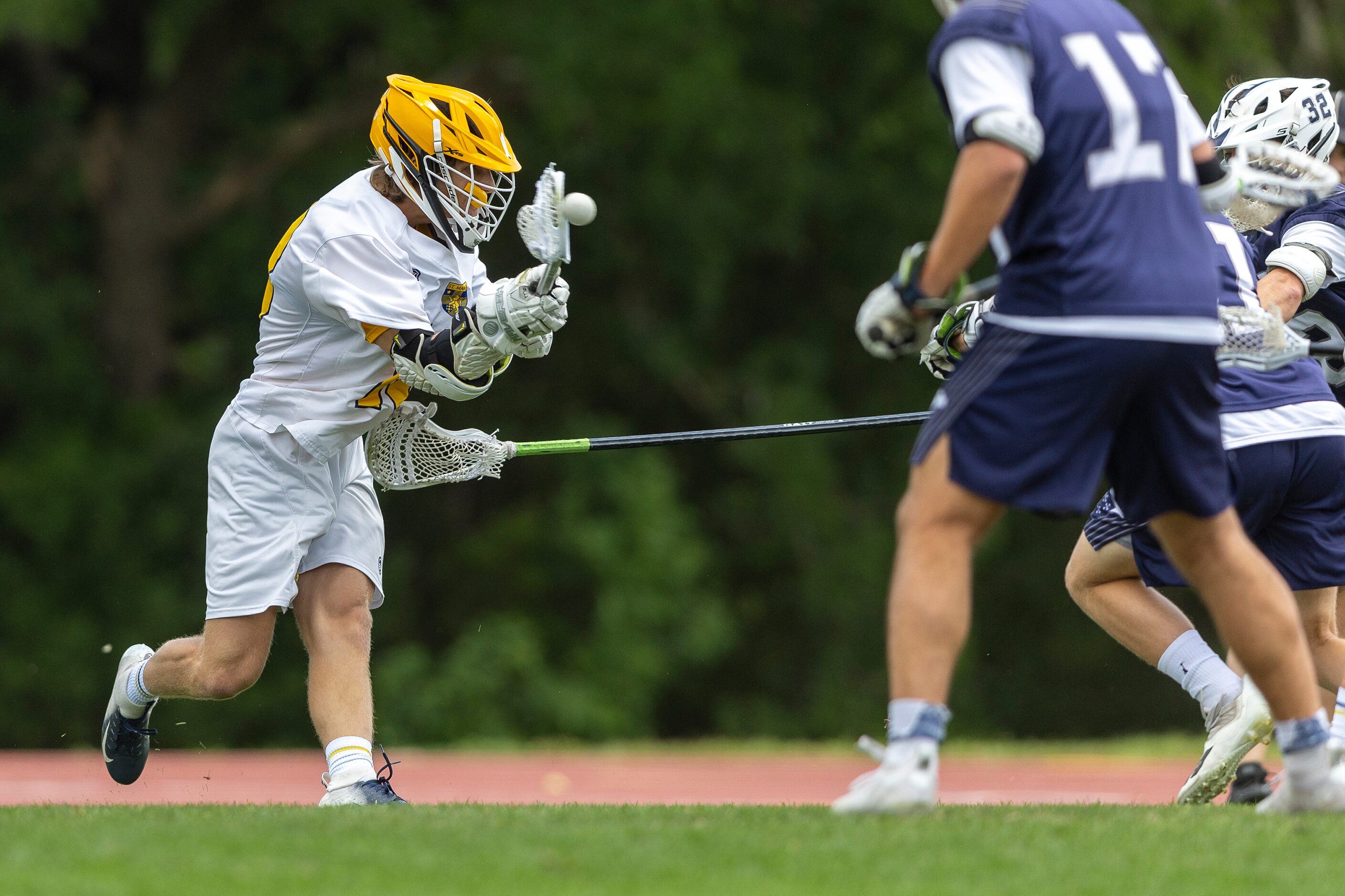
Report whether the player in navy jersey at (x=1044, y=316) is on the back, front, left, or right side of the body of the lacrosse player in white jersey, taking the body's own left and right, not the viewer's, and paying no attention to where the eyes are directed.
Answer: front

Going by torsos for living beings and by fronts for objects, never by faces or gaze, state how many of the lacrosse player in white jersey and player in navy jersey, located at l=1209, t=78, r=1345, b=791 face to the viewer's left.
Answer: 1

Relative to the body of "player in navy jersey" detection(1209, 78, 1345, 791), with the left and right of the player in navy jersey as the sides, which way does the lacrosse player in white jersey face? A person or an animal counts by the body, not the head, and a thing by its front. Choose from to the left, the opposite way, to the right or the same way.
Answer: the opposite way

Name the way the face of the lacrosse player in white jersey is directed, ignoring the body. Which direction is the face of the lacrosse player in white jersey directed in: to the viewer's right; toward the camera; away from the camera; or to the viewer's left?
to the viewer's right

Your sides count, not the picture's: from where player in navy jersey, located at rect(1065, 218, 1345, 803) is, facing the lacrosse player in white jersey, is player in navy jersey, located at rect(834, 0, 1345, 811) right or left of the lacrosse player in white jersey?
left

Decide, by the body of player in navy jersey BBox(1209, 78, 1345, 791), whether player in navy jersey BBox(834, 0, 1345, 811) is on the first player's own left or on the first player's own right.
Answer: on the first player's own left

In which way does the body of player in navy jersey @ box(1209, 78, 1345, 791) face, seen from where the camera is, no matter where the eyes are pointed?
to the viewer's left

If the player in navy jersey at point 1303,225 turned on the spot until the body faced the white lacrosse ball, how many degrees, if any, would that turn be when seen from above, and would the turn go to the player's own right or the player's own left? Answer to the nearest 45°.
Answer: approximately 45° to the player's own left

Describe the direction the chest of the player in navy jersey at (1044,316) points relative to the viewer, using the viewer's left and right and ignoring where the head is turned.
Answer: facing away from the viewer and to the left of the viewer

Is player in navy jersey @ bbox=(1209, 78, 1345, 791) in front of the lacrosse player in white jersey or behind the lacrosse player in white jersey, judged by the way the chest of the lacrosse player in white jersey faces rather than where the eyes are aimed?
in front

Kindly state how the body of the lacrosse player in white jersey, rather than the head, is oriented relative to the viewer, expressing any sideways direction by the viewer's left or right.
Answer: facing the viewer and to the right of the viewer

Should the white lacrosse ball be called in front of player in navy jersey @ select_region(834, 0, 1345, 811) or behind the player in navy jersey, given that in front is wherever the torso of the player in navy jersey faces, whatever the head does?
in front
